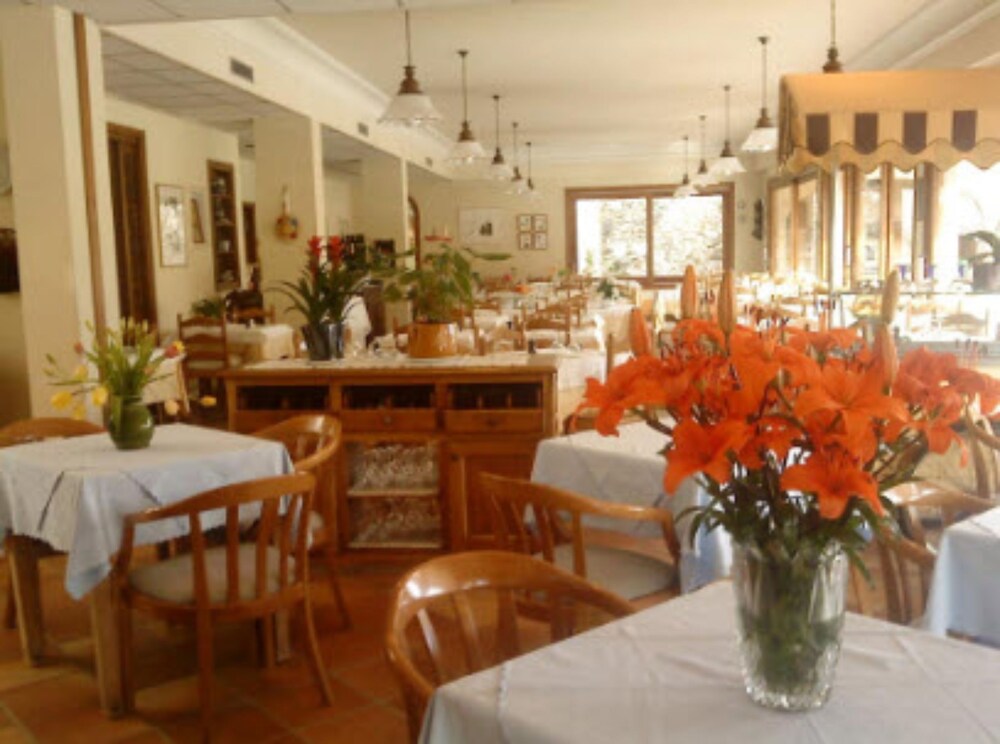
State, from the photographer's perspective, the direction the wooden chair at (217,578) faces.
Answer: facing away from the viewer and to the left of the viewer

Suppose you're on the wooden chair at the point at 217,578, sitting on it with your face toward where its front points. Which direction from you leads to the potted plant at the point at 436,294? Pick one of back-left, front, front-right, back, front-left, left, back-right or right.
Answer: right

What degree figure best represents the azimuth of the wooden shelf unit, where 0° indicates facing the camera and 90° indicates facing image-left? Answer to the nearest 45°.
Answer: approximately 315°

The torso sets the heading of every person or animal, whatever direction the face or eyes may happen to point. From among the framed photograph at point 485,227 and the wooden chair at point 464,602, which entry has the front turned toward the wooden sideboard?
the framed photograph

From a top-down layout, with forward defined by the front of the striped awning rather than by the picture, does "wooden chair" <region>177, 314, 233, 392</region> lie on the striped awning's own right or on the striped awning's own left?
on the striped awning's own right

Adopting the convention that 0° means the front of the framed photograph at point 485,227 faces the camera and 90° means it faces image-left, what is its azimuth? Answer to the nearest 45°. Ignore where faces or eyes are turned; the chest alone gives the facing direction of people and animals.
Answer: approximately 0°

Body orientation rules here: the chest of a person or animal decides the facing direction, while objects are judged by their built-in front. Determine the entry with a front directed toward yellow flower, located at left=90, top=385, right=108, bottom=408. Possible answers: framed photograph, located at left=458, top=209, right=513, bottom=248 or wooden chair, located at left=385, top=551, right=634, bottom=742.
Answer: the framed photograph

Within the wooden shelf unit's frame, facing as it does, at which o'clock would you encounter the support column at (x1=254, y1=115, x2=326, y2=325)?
The support column is roughly at 1 o'clock from the wooden shelf unit.

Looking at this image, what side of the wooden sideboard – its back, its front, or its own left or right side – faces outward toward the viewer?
front

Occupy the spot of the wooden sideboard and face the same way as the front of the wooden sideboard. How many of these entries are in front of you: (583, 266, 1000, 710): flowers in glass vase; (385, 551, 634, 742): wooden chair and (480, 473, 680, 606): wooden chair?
3

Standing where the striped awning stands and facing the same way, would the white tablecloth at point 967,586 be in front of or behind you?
in front

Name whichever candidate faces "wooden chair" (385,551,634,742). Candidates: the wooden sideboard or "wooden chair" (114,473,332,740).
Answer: the wooden sideboard

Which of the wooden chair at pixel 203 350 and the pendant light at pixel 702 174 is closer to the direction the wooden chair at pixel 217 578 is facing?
the wooden chair

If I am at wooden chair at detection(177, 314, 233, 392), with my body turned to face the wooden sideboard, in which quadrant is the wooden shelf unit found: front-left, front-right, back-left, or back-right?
back-left

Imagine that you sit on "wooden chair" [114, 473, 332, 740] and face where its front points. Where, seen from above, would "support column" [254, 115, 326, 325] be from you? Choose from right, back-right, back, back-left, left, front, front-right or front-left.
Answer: front-right
